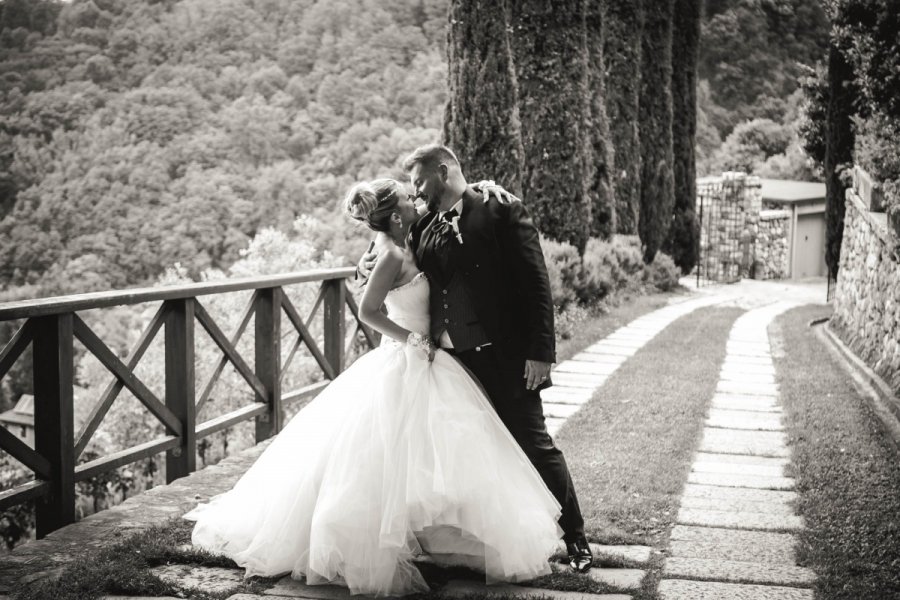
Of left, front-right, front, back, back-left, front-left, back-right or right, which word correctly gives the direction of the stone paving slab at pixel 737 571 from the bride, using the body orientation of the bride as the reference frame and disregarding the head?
front

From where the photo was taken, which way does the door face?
toward the camera

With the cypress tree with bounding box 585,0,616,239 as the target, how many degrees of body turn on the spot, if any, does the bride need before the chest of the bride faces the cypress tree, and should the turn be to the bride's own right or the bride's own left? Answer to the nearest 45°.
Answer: approximately 90° to the bride's own left

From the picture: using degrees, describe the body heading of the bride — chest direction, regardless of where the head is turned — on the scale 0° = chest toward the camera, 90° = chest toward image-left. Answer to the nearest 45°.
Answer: approximately 270°

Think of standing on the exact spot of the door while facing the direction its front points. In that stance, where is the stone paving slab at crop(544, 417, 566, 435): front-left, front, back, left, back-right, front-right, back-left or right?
front

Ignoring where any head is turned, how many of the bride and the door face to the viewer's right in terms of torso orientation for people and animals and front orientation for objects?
1

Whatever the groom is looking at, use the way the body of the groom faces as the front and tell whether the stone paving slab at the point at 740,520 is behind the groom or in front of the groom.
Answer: behind

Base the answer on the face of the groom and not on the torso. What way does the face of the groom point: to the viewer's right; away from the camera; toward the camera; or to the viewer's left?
to the viewer's left

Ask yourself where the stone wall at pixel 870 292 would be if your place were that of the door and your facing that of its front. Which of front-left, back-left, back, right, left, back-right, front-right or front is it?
front

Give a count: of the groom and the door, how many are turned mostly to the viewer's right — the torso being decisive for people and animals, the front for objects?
0

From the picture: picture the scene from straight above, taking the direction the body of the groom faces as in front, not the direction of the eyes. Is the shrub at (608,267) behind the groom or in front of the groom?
behind

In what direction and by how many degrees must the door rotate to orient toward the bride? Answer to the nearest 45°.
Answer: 0° — it already faces them

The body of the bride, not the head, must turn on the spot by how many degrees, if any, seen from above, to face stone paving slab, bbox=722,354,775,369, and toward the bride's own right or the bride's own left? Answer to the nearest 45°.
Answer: approximately 45° to the bride's own left
